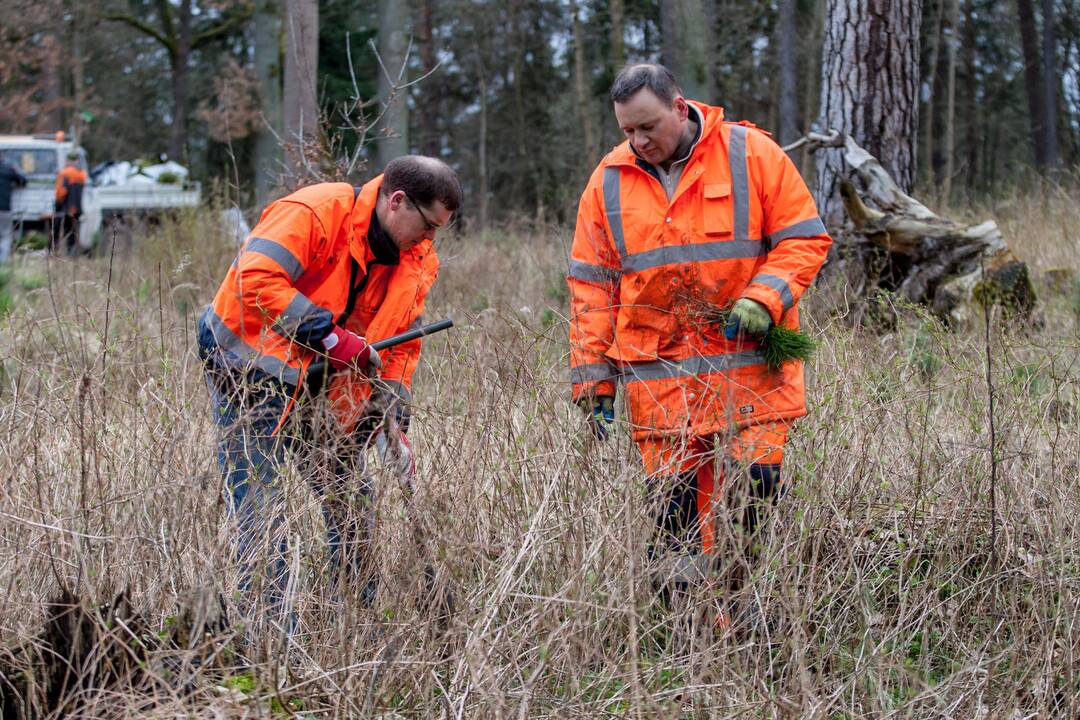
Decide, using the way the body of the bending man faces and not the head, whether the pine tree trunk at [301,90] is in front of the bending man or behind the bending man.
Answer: behind

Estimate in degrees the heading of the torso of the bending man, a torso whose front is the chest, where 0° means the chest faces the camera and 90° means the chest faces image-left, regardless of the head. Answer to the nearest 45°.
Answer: approximately 315°

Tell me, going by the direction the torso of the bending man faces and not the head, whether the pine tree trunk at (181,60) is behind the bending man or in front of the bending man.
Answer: behind
